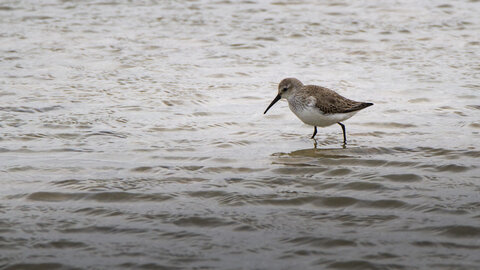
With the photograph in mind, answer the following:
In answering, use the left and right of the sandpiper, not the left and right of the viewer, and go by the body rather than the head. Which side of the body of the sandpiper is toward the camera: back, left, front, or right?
left
